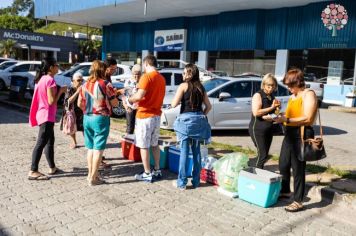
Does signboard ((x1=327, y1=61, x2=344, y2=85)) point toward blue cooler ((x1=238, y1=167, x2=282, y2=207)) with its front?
yes

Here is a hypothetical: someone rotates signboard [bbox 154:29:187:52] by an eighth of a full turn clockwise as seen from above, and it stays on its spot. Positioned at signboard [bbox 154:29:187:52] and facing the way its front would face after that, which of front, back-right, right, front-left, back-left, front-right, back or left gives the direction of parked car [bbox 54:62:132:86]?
front-left

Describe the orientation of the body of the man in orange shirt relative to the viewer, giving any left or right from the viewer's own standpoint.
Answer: facing away from the viewer and to the left of the viewer

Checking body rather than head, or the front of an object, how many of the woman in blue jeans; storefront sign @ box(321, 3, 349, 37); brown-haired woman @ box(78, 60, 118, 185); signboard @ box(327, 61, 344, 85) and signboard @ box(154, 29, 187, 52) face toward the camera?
3

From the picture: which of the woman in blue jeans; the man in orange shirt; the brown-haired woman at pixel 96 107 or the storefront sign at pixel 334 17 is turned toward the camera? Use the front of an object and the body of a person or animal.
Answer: the storefront sign

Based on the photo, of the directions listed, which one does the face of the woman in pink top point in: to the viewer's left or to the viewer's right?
to the viewer's right

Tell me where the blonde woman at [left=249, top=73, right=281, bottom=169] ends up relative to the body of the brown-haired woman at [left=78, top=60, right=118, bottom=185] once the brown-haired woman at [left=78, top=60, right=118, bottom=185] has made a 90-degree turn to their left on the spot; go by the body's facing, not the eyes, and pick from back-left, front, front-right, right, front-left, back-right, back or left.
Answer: back-right

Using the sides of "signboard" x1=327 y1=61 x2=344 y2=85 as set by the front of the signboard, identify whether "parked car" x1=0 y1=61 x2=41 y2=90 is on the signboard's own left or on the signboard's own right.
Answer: on the signboard's own right

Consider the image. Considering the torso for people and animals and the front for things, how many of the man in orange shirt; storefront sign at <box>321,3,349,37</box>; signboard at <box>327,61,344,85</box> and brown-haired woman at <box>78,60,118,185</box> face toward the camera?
2

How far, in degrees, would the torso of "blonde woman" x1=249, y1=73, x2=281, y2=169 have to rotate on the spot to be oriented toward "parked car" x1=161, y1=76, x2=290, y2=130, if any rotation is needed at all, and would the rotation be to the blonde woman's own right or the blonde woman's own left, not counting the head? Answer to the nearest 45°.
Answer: approximately 135° to the blonde woman's own left

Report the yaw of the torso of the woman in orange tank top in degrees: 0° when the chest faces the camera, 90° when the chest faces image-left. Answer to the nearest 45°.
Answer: approximately 45°

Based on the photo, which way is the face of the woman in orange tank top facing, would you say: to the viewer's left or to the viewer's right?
to the viewer's left
